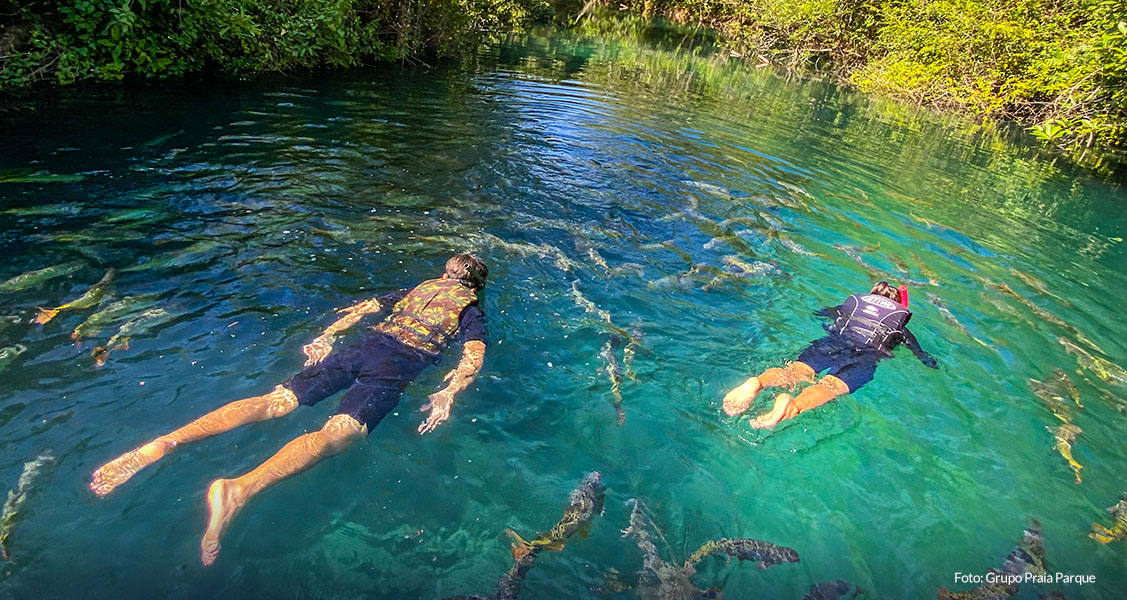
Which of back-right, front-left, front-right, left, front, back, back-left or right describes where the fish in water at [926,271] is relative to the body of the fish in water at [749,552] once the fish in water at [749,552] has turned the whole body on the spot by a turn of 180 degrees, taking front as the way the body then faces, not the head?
right

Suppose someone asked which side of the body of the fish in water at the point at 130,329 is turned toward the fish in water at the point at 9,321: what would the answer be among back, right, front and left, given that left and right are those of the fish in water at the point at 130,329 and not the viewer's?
left

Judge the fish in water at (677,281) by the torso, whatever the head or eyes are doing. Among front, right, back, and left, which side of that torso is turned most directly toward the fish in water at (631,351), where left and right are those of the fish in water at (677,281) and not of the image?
left

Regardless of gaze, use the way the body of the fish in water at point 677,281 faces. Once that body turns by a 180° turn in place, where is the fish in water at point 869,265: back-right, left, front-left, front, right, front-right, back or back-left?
front-left

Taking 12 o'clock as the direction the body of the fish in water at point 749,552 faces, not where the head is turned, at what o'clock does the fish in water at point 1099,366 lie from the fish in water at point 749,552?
the fish in water at point 1099,366 is roughly at 10 o'clock from the fish in water at point 749,552.

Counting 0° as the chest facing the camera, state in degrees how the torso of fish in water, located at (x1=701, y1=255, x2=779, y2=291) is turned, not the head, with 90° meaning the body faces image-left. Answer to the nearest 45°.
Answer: approximately 270°

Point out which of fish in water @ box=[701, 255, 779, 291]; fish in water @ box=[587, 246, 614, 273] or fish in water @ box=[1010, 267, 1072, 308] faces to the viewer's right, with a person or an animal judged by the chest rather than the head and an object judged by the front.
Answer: fish in water @ box=[701, 255, 779, 291]

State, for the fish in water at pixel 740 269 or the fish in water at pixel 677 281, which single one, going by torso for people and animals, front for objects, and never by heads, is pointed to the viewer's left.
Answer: the fish in water at pixel 677 281
